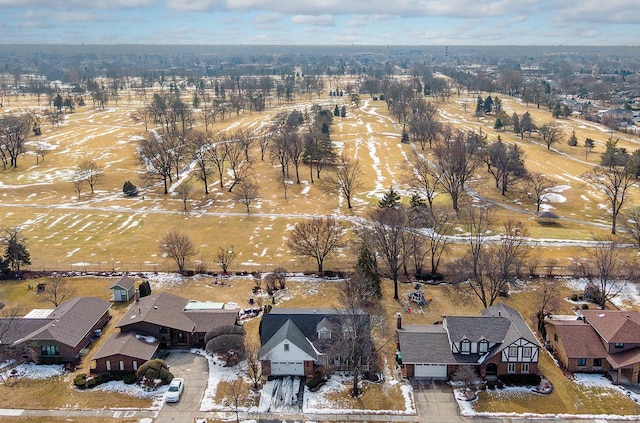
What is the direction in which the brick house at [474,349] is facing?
toward the camera

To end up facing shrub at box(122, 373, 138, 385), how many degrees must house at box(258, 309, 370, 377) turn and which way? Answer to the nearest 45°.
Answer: approximately 90° to its right

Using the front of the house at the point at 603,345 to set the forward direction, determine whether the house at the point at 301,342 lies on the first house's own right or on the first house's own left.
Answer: on the first house's own right

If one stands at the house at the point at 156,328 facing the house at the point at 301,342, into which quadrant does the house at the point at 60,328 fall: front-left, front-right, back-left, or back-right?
back-right

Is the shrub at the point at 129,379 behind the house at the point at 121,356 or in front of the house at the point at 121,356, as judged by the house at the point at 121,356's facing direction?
in front

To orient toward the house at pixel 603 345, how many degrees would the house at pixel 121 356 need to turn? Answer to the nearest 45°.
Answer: approximately 90° to its left

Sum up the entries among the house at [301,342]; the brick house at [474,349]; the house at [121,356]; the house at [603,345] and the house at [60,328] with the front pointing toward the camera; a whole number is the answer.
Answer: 5

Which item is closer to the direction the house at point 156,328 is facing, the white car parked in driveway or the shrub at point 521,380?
the white car parked in driveway

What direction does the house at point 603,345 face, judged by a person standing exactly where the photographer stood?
facing the viewer

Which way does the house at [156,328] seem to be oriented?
toward the camera
